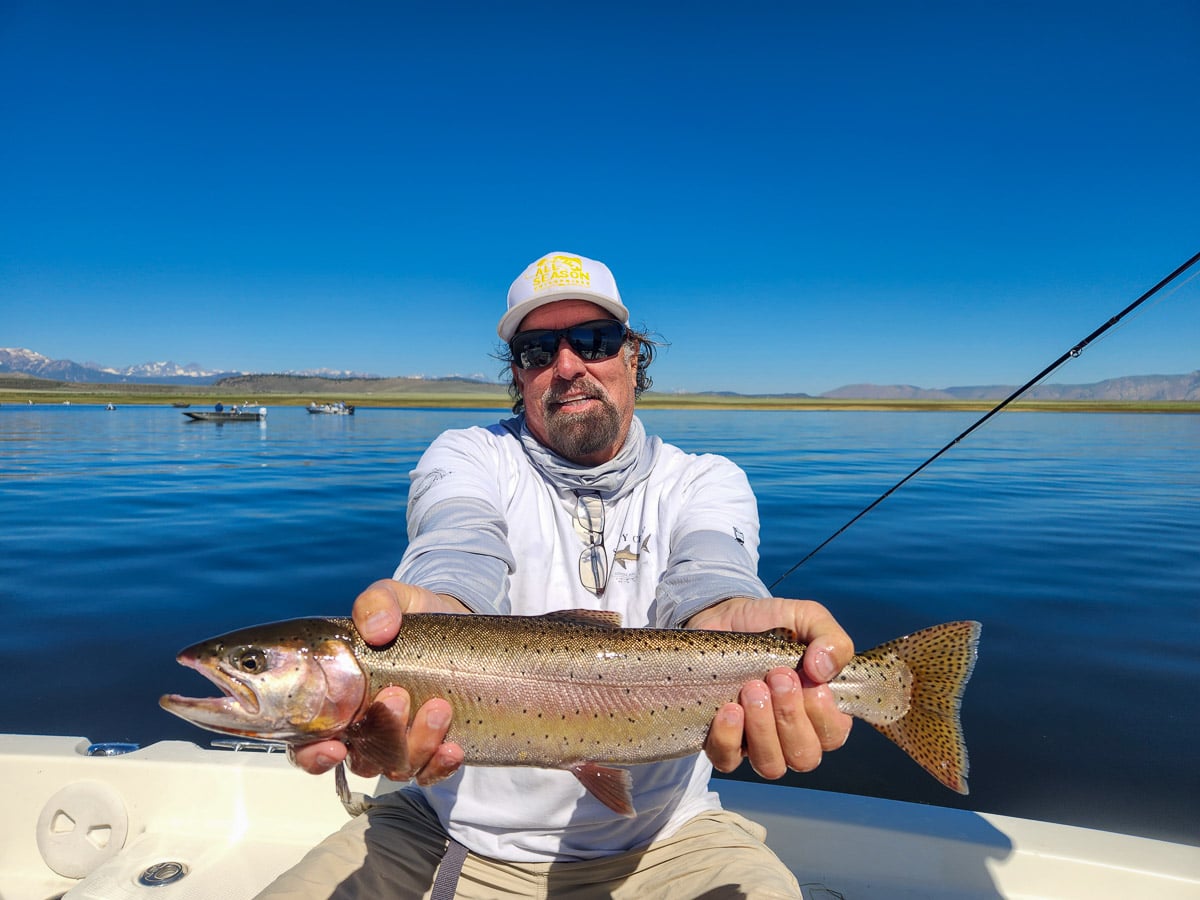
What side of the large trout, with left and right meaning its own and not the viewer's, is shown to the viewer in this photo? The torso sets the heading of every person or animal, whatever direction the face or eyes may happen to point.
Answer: left

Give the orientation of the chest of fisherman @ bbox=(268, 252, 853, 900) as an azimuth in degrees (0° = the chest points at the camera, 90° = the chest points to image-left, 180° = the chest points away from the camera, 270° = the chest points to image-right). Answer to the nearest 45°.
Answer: approximately 0°
